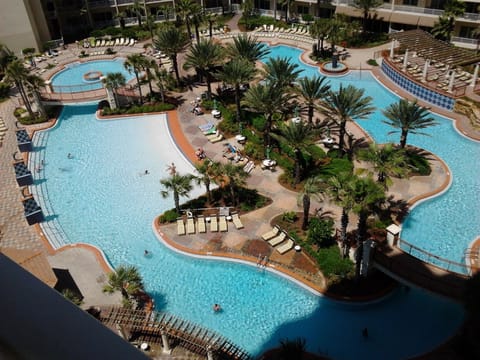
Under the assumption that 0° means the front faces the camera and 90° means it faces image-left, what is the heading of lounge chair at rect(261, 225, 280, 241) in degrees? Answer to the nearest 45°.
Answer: approximately 45°

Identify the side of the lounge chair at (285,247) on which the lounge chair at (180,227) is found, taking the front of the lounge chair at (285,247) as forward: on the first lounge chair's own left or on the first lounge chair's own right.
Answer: on the first lounge chair's own right

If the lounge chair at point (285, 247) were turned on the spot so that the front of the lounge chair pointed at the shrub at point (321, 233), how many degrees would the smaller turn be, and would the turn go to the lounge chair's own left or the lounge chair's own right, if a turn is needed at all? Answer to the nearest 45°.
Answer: approximately 135° to the lounge chair's own left

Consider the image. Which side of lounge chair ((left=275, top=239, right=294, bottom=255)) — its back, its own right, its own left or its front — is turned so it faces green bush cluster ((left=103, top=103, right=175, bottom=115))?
right

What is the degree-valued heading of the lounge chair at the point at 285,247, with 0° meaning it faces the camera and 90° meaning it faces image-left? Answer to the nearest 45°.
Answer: approximately 45°

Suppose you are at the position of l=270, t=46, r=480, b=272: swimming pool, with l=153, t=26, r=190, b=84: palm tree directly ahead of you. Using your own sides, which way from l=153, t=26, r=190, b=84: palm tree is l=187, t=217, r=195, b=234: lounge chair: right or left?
left

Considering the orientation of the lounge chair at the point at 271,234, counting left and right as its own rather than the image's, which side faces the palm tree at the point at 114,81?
right

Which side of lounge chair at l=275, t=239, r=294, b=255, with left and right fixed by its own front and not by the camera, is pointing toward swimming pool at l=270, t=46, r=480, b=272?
back

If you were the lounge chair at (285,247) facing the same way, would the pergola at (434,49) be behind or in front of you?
behind

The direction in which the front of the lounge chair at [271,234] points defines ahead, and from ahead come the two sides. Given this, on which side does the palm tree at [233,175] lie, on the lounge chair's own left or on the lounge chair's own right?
on the lounge chair's own right

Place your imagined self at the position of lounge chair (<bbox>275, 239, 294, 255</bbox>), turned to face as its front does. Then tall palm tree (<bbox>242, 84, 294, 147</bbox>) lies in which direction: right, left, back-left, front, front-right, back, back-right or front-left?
back-right

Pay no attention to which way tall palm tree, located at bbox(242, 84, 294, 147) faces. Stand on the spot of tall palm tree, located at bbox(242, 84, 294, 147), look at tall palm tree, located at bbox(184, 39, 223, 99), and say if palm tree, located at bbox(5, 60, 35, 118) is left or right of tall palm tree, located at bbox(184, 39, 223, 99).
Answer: left
